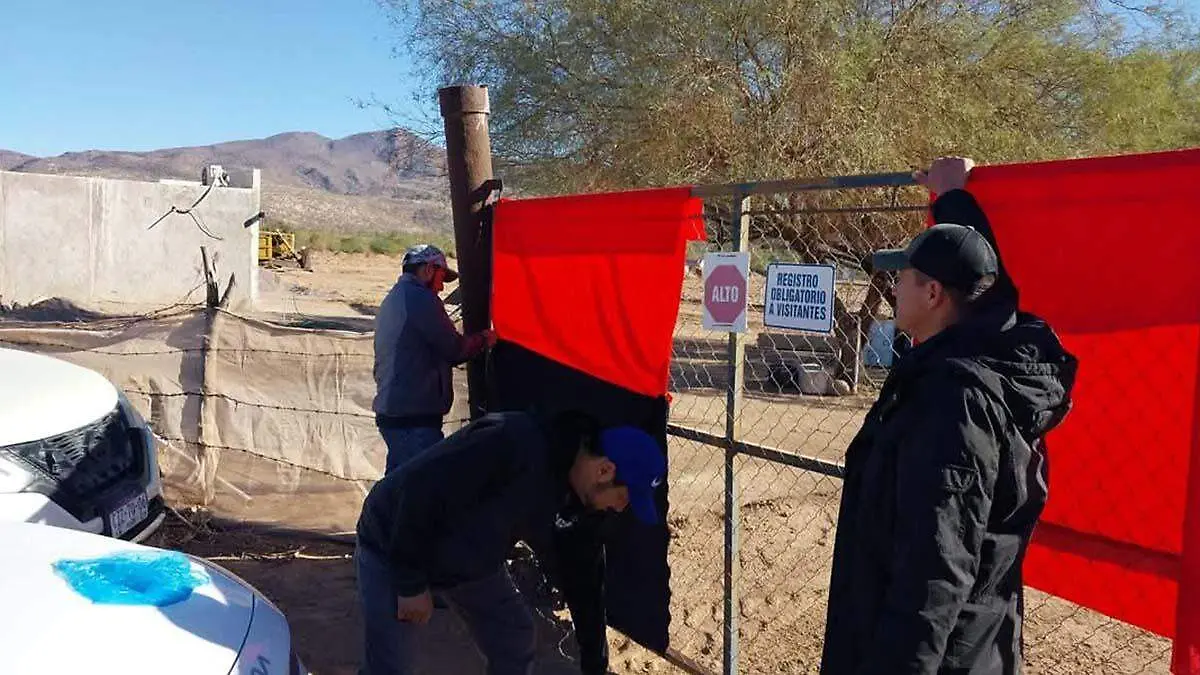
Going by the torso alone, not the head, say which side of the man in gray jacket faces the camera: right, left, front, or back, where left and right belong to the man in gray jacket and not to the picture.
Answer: right

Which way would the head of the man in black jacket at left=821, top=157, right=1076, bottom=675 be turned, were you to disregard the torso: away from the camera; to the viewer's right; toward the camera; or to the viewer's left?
to the viewer's left

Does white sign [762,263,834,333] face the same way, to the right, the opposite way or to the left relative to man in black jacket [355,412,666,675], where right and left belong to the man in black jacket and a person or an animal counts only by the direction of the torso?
to the right

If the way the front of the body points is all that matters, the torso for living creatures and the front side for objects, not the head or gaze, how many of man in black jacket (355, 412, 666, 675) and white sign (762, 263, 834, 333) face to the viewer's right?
1

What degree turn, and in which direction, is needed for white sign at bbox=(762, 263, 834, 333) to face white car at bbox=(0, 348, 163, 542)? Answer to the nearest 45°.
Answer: approximately 90° to its right

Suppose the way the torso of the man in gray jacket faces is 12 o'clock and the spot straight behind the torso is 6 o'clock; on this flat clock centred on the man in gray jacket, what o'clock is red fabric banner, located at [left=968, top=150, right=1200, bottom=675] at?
The red fabric banner is roughly at 2 o'clock from the man in gray jacket.

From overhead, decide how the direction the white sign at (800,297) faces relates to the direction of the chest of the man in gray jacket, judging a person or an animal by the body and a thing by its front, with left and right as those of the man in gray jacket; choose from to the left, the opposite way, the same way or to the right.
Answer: to the right

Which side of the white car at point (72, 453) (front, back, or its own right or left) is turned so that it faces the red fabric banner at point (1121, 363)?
front

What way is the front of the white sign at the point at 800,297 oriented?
toward the camera

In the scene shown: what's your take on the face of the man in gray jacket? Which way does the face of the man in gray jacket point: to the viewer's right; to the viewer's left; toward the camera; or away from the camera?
to the viewer's right

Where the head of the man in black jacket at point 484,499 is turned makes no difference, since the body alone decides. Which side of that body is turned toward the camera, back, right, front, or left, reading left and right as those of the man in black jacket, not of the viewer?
right

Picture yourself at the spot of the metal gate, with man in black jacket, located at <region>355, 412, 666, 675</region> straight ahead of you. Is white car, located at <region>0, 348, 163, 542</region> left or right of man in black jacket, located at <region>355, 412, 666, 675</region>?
right

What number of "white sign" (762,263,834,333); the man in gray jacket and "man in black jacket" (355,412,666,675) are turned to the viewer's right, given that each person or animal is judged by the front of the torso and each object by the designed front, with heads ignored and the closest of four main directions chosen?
2
